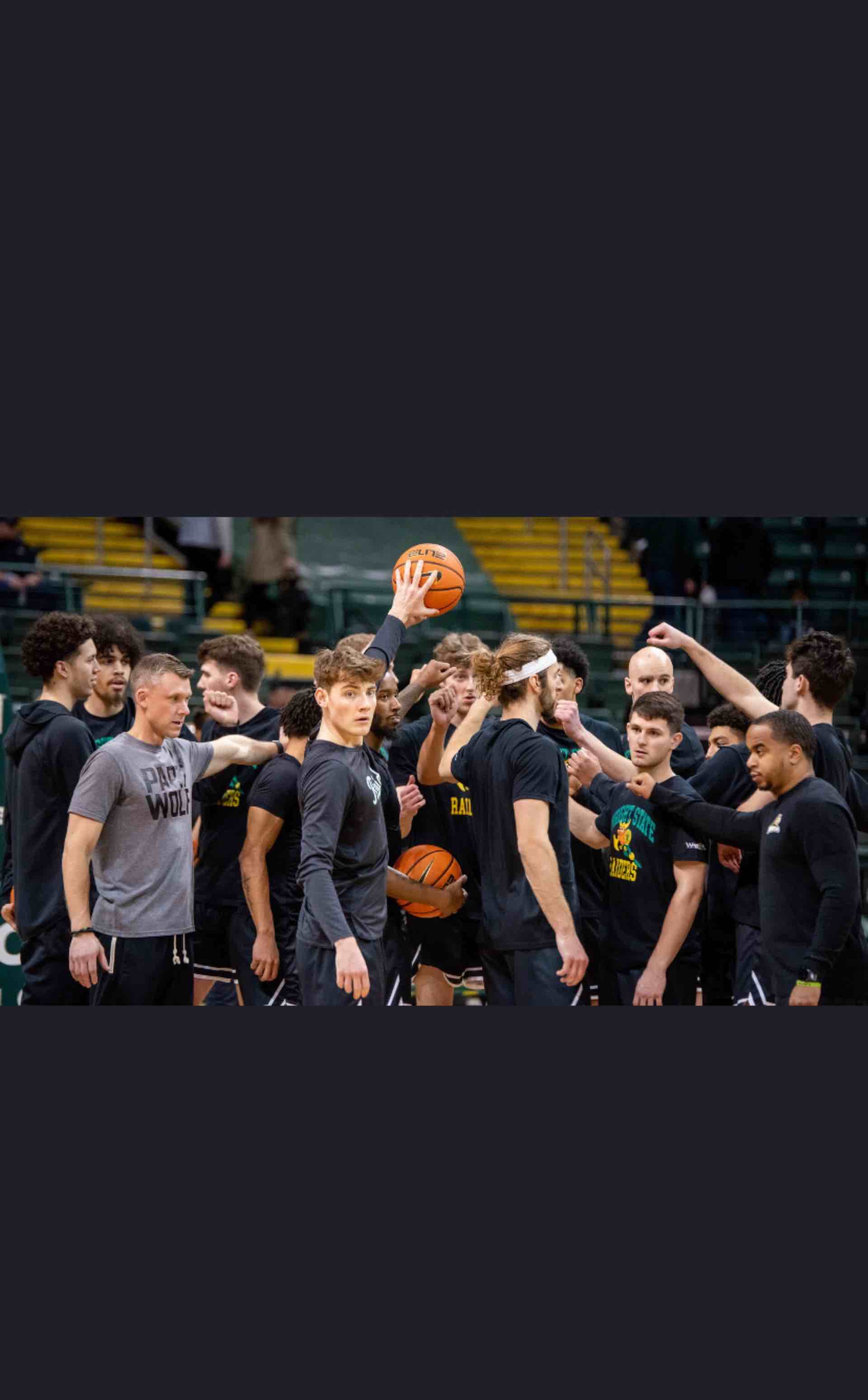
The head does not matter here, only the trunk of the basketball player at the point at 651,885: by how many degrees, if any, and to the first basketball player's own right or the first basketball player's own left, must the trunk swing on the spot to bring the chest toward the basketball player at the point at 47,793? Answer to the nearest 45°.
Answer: approximately 45° to the first basketball player's own right

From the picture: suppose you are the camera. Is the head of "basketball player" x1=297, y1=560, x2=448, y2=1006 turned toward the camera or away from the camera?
toward the camera

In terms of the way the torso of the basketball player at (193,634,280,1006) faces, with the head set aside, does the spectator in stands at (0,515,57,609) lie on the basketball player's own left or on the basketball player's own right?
on the basketball player's own right

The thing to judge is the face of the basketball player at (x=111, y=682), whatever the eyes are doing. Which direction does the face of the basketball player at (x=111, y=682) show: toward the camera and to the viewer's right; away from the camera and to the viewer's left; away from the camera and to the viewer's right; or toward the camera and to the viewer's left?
toward the camera and to the viewer's right

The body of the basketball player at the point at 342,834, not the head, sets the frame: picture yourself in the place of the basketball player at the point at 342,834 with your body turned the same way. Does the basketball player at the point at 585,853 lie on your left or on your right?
on your left

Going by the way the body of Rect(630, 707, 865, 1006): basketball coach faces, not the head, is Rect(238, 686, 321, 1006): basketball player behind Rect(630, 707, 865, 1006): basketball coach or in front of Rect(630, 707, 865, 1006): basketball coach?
in front

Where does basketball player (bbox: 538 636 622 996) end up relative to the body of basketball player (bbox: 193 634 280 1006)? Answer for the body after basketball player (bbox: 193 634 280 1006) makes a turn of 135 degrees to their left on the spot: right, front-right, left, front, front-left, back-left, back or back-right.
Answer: front

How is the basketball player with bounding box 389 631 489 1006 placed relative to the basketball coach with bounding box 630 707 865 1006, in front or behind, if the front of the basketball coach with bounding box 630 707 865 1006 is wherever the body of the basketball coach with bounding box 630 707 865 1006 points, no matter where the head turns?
in front

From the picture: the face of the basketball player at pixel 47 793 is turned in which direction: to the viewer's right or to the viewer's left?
to the viewer's right
